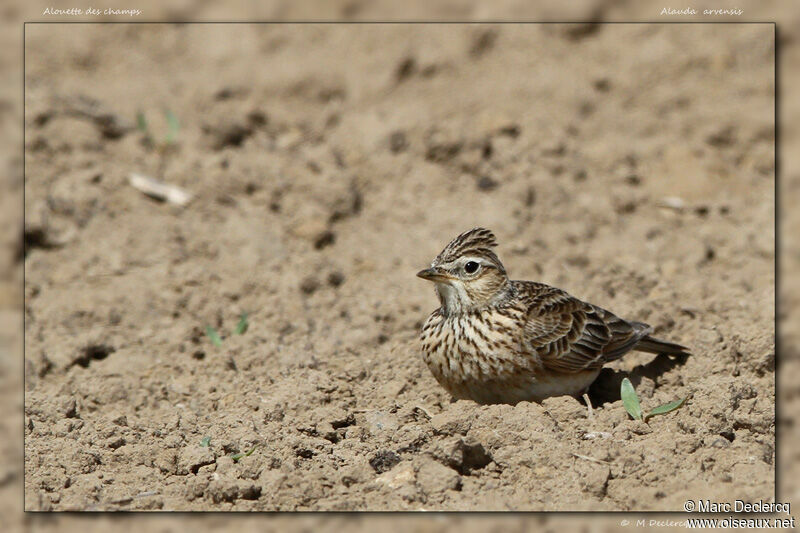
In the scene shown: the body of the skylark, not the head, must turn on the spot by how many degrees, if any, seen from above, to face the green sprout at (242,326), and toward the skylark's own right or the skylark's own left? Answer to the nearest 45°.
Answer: approximately 45° to the skylark's own right

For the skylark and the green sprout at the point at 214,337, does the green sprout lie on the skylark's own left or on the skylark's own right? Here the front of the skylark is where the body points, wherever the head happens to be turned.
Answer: on the skylark's own right

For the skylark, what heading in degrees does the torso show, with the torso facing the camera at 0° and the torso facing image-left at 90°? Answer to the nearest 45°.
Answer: approximately 45°

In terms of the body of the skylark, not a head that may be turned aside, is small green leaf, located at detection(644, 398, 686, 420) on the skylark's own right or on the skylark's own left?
on the skylark's own left

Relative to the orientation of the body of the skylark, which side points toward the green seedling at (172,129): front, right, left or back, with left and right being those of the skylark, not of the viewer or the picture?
right
